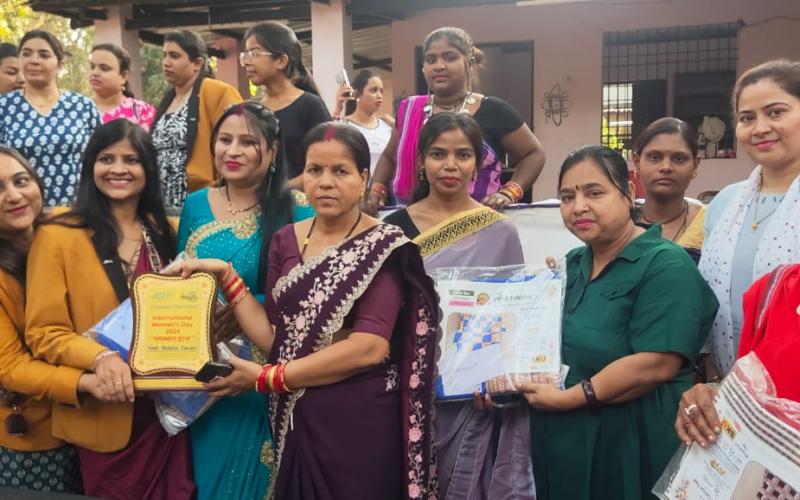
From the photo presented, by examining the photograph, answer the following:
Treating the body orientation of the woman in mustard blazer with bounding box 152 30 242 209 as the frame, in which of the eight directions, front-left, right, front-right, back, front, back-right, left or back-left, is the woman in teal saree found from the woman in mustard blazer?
front-left

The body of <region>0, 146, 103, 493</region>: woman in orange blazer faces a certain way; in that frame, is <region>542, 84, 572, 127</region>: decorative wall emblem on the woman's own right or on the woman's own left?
on the woman's own left

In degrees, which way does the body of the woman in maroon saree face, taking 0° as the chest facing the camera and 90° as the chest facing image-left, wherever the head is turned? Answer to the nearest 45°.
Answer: approximately 45°

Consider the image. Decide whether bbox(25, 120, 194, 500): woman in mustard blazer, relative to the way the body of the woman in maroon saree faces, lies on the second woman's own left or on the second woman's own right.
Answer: on the second woman's own right

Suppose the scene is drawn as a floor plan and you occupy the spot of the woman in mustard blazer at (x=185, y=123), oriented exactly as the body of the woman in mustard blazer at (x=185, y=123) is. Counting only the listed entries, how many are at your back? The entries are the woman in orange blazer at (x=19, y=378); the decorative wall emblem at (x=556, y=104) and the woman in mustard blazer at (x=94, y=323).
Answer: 1

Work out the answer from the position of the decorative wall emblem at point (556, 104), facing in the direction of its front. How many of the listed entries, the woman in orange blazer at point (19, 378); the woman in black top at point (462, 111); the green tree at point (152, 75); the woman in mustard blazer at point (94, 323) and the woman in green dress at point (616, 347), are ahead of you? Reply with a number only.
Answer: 4

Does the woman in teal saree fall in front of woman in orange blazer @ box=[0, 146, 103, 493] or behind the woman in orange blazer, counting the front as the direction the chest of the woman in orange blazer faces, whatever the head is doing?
in front

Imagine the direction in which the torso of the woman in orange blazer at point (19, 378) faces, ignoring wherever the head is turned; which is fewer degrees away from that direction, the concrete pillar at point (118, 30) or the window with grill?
the window with grill

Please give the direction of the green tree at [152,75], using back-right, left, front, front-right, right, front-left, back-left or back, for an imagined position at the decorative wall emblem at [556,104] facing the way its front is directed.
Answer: back-right

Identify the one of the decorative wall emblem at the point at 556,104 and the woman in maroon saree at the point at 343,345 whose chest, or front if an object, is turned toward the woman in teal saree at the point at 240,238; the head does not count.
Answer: the decorative wall emblem

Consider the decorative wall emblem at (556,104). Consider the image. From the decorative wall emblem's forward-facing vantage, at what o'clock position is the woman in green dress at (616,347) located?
The woman in green dress is roughly at 12 o'clock from the decorative wall emblem.
